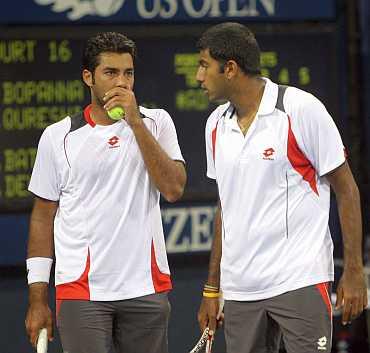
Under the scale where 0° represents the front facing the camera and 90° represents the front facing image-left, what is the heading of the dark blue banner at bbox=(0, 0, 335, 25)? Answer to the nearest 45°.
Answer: approximately 0°

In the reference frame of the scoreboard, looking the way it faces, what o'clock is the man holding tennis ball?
The man holding tennis ball is roughly at 12 o'clock from the scoreboard.

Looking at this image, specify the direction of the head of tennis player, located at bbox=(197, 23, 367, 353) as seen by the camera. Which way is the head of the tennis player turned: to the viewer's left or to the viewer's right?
to the viewer's left

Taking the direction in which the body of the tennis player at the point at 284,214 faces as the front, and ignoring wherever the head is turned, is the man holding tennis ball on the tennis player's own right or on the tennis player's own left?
on the tennis player's own right

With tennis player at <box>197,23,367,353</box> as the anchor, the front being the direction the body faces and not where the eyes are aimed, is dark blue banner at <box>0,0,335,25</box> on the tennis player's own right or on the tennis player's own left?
on the tennis player's own right

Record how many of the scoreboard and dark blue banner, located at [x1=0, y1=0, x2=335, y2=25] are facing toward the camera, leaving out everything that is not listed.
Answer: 2
